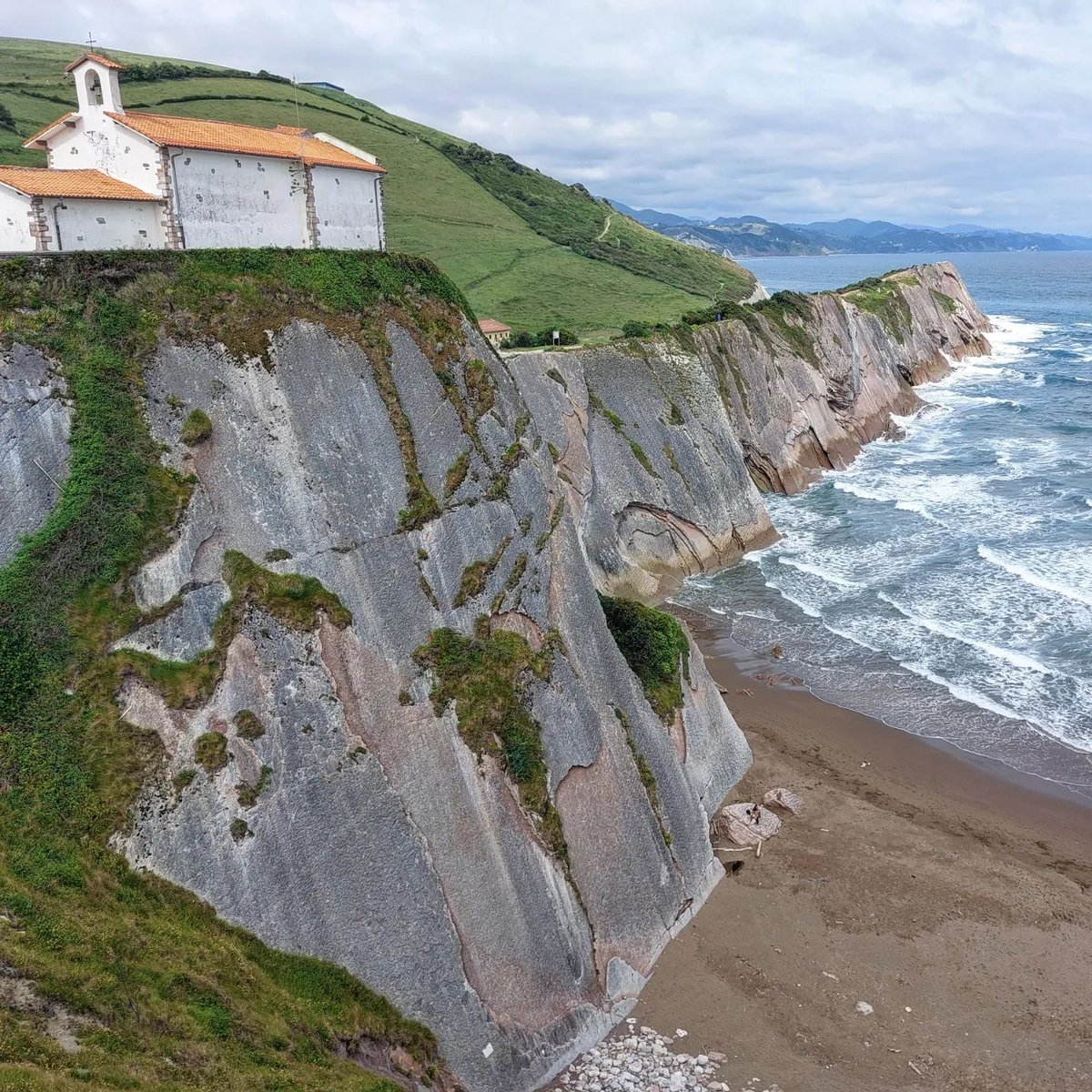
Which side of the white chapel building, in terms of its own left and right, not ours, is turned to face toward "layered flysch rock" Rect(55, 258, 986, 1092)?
left

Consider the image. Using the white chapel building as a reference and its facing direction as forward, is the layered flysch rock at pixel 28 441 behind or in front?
in front

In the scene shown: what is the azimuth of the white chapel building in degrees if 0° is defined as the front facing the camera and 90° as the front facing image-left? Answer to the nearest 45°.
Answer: approximately 45°
